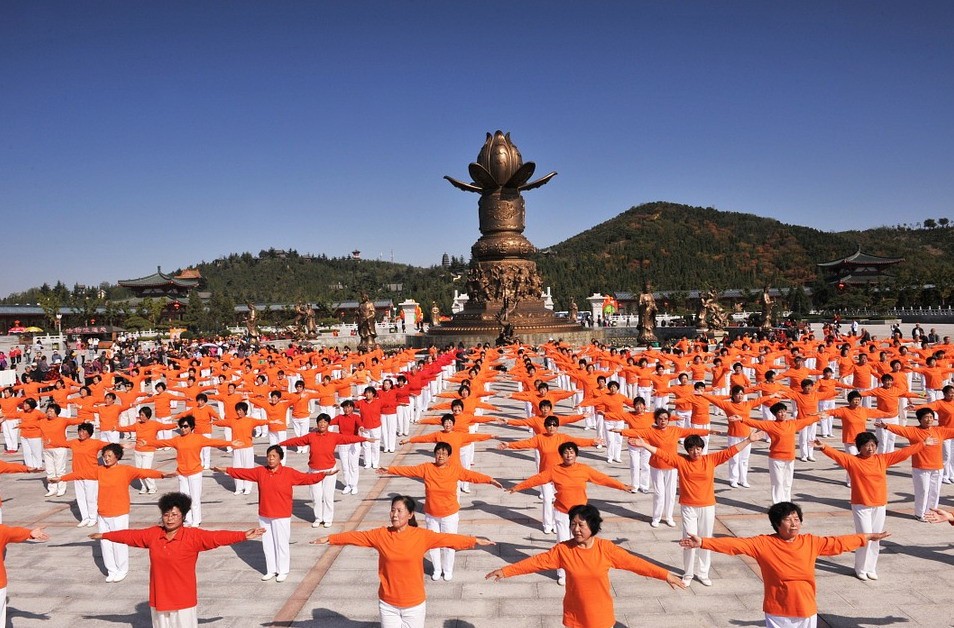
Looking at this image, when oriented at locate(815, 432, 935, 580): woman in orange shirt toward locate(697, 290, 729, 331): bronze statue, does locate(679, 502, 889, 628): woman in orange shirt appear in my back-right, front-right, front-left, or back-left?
back-left

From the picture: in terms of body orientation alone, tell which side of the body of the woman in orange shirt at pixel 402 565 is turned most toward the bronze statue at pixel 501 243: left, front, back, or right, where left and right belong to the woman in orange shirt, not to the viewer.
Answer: back

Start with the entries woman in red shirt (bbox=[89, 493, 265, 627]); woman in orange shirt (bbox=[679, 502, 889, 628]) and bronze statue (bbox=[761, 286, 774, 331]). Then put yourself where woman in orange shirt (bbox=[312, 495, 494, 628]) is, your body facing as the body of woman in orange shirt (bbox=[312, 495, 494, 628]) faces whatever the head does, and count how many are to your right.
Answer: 1

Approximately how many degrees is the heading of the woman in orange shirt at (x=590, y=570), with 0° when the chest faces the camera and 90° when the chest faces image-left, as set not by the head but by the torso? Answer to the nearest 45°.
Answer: approximately 0°

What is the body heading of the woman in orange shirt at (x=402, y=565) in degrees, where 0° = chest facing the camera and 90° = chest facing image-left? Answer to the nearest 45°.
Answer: approximately 0°

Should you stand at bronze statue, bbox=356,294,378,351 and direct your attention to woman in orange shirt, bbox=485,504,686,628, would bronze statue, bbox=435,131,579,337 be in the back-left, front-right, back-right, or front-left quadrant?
back-left

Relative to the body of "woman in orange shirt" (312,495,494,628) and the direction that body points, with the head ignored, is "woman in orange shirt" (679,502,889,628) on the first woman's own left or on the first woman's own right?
on the first woman's own left

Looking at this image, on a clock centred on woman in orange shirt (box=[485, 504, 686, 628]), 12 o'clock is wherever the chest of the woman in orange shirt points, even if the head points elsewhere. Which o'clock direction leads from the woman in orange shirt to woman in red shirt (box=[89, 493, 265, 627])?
The woman in red shirt is roughly at 3 o'clock from the woman in orange shirt.

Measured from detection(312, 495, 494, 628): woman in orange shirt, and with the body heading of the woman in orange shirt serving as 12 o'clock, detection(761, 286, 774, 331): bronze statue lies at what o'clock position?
The bronze statue is roughly at 7 o'clock from the woman in orange shirt.

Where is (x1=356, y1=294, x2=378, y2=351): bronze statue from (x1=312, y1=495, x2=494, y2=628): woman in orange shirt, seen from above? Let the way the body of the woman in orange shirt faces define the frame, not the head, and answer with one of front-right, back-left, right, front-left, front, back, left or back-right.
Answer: back

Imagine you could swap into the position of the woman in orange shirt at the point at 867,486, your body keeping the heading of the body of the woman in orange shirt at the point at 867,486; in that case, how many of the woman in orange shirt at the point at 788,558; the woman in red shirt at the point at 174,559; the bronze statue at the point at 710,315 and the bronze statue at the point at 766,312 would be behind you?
2

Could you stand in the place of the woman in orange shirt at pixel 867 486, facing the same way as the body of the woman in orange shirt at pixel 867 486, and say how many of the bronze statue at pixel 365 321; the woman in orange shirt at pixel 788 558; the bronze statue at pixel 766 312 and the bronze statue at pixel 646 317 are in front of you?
1

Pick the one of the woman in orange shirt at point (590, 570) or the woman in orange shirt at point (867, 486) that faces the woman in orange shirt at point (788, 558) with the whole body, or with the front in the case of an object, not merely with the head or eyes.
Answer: the woman in orange shirt at point (867, 486)

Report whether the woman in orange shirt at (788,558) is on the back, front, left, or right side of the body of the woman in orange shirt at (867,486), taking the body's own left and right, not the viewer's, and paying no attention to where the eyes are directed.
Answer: front
